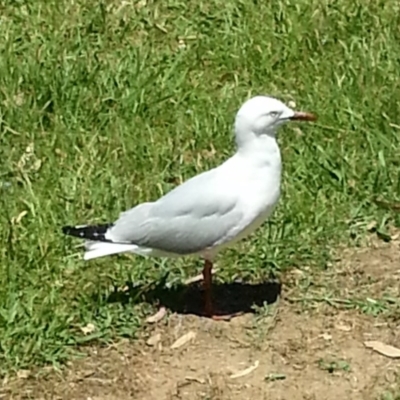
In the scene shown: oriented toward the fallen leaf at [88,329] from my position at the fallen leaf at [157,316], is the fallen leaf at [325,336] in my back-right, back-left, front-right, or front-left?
back-left

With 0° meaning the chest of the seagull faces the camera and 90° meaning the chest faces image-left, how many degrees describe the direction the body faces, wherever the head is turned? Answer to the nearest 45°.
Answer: approximately 270°

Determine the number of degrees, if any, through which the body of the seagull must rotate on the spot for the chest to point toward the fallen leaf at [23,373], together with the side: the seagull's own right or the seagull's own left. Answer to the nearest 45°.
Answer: approximately 180°

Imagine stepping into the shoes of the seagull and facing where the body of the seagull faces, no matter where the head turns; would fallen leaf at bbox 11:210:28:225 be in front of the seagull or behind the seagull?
behind
